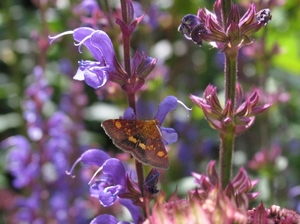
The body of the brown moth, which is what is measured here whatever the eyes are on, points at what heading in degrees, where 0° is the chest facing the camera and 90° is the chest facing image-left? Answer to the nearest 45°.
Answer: approximately 225°
